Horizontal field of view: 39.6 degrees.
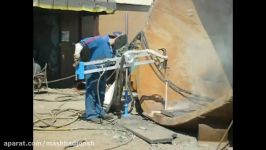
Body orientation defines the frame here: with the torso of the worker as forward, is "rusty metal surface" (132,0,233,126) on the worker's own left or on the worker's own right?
on the worker's own left

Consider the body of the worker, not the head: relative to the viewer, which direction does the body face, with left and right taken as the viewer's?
facing the viewer and to the right of the viewer
